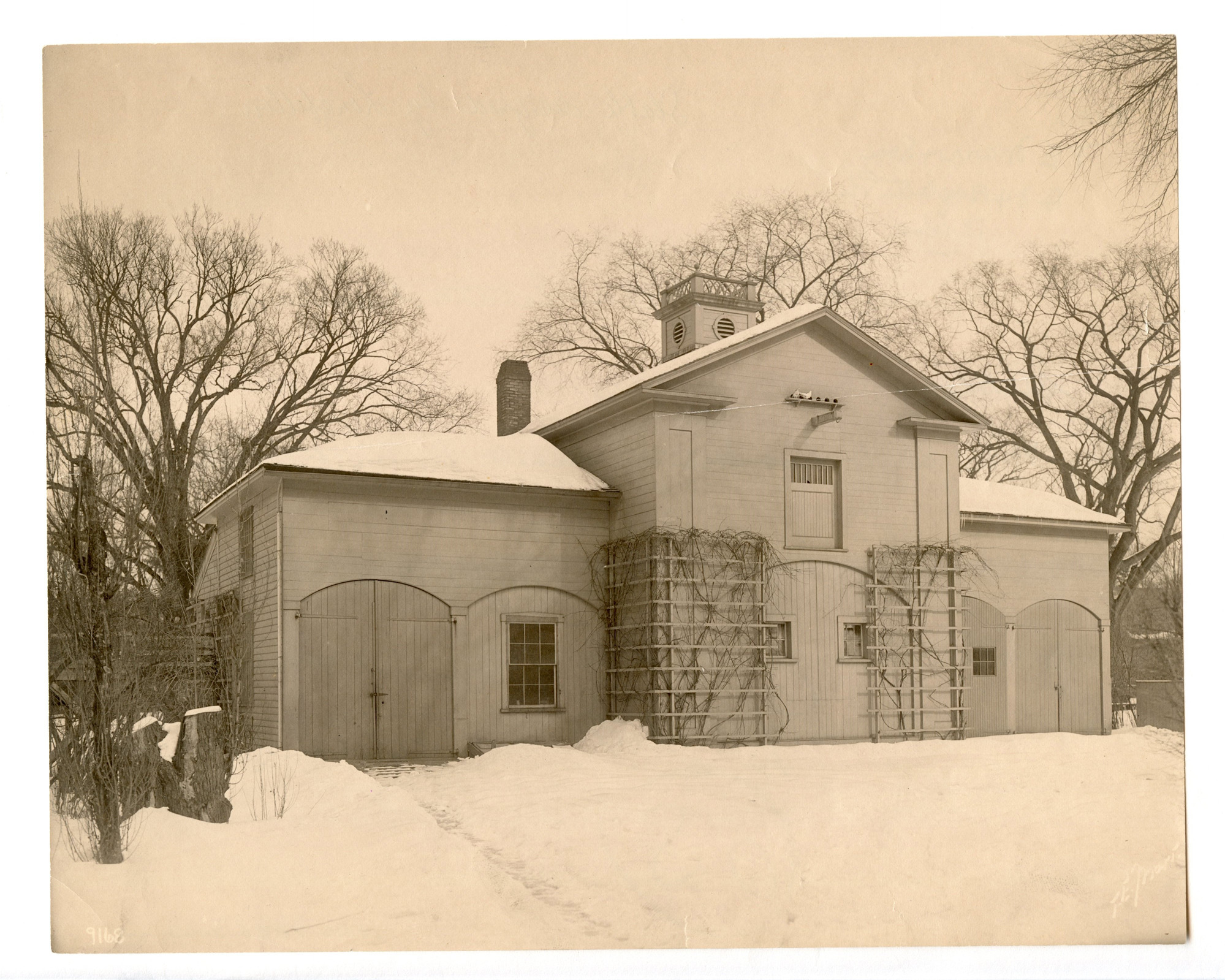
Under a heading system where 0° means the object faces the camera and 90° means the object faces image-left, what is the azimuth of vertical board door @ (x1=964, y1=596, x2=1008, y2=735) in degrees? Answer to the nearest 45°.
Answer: approximately 0°

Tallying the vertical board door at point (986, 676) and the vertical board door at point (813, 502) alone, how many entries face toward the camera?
2

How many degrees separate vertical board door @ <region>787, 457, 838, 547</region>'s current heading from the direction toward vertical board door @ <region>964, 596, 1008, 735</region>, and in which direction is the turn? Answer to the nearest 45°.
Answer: approximately 135° to its left

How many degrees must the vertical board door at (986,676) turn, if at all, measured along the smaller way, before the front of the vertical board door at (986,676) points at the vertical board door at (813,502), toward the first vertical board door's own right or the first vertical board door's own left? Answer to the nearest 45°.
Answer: approximately 45° to the first vertical board door's own right

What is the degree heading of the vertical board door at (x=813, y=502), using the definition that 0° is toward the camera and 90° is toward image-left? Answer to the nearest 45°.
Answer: approximately 0°

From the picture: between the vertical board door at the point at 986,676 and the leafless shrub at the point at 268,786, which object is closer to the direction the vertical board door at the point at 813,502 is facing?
the leafless shrub
